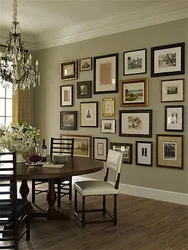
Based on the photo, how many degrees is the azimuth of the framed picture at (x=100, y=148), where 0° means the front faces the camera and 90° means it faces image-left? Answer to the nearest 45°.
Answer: approximately 45°

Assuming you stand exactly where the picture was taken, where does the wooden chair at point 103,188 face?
facing to the left of the viewer

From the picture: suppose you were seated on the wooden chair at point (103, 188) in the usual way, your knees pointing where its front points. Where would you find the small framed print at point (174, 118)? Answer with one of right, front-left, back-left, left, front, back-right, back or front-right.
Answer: back-right

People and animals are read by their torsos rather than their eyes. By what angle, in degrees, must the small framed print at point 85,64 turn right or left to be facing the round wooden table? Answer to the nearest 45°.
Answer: approximately 45° to its left

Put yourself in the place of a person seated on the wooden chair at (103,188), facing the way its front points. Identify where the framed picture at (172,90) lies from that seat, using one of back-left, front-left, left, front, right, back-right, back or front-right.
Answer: back-right

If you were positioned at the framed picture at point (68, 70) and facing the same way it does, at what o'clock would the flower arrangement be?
The flower arrangement is roughly at 11 o'clock from the framed picture.
